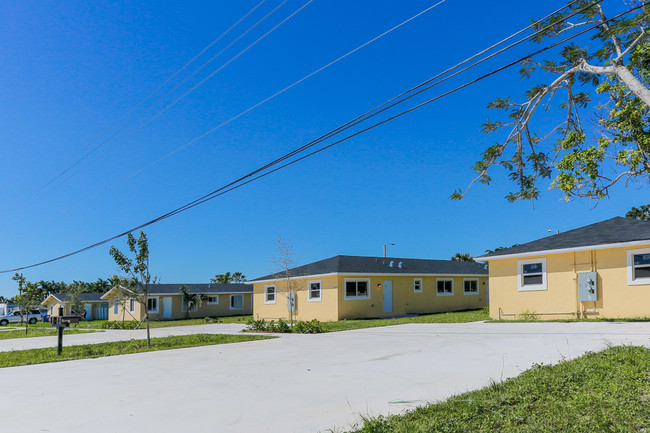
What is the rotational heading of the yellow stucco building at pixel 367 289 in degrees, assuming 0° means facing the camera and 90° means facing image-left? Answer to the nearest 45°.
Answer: approximately 315°
